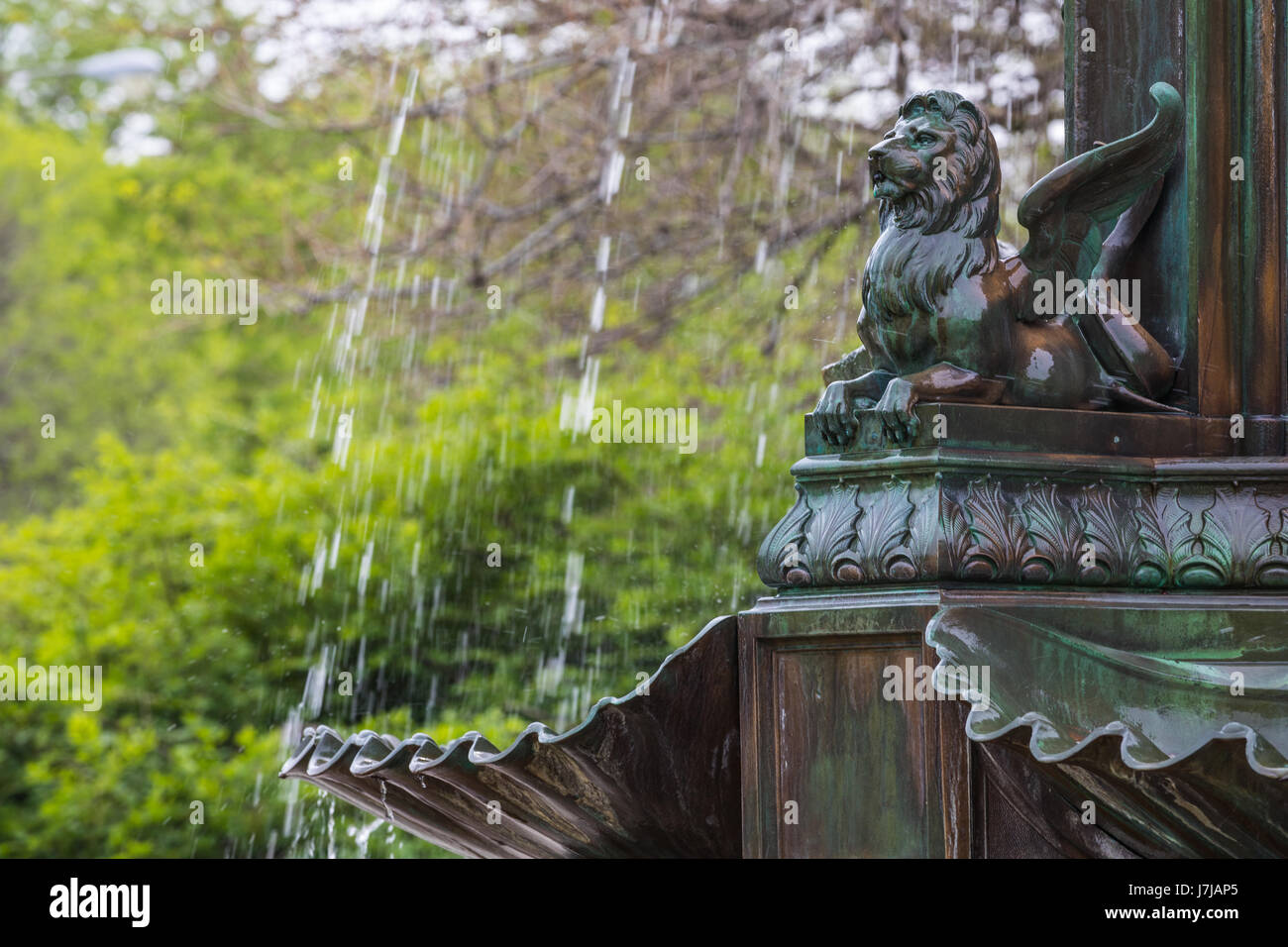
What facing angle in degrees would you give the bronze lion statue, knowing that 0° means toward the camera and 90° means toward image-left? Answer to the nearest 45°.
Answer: approximately 45°
